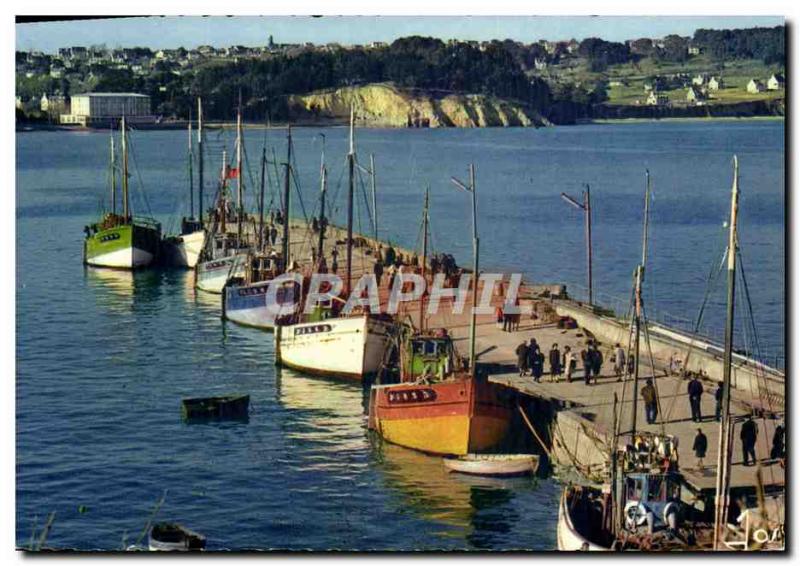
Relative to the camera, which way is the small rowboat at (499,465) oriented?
to the viewer's left

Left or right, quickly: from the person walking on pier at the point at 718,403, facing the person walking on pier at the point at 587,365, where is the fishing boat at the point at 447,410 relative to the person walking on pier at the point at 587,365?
left

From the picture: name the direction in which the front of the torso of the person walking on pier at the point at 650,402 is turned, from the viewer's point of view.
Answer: away from the camera

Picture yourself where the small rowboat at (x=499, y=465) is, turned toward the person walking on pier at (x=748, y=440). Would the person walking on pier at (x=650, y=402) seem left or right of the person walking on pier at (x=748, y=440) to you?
left
